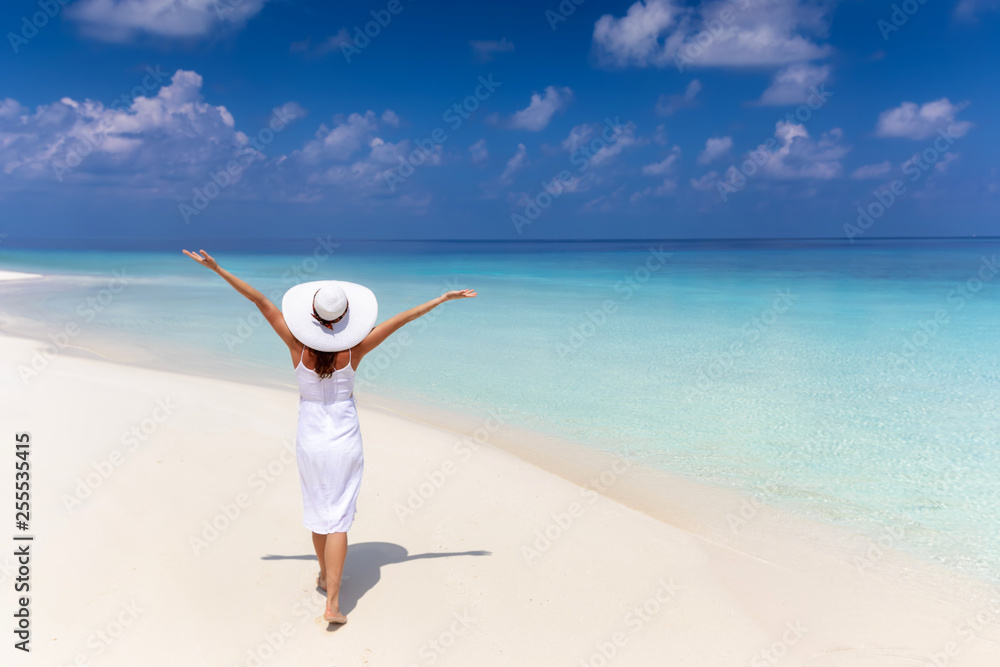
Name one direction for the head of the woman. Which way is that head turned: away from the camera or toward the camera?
away from the camera

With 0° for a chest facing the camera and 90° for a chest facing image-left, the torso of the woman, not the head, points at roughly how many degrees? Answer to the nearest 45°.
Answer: approximately 180°
